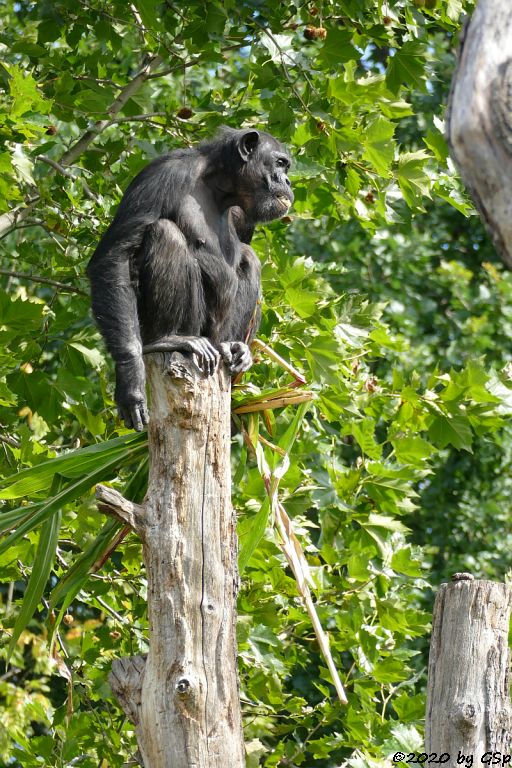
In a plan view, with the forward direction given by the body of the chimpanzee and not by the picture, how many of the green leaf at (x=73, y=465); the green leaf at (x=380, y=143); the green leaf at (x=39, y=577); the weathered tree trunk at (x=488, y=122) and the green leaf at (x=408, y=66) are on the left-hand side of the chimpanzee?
2

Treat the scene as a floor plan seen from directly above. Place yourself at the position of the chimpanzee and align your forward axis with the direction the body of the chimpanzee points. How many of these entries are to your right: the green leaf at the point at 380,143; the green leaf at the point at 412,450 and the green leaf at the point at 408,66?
0

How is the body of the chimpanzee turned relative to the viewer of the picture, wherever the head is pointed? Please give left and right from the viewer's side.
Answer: facing the viewer and to the right of the viewer

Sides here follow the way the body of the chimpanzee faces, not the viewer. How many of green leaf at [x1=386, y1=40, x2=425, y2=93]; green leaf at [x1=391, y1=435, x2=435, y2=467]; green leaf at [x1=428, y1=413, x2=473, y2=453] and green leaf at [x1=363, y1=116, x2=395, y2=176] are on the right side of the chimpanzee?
0

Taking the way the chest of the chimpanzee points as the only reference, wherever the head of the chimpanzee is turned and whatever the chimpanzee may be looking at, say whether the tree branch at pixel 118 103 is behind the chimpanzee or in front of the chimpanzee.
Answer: behind

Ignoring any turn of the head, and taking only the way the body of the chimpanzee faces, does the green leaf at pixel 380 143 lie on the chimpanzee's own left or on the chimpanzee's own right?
on the chimpanzee's own left

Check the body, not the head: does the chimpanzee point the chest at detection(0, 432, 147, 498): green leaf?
no

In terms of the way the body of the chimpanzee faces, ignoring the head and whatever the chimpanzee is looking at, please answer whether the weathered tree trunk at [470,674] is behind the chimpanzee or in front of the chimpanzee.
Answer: in front
